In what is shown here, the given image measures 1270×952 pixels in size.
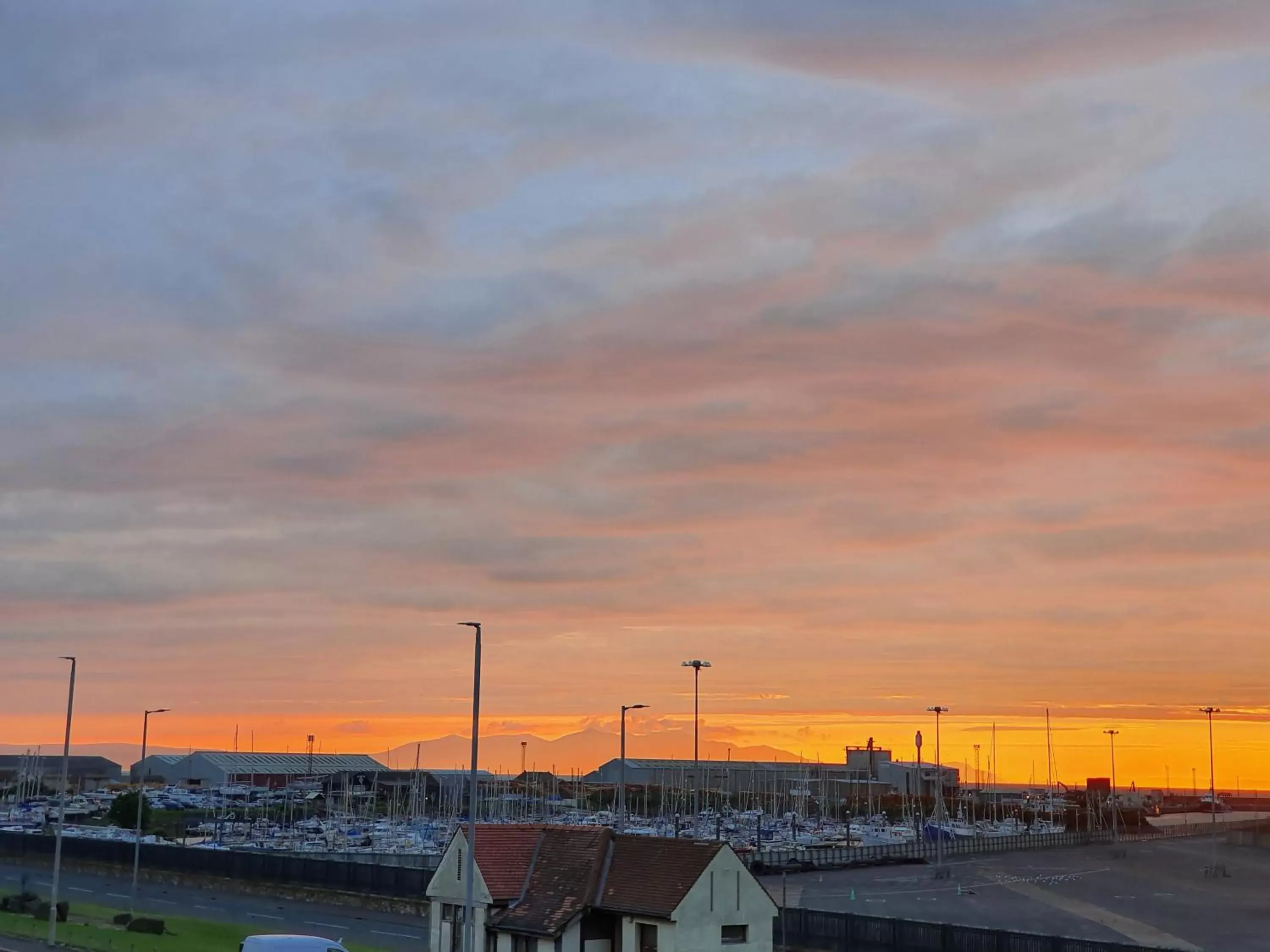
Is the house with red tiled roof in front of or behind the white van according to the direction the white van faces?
in front

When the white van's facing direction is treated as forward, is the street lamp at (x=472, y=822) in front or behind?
in front
